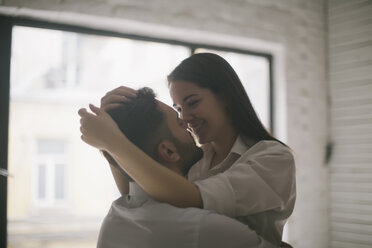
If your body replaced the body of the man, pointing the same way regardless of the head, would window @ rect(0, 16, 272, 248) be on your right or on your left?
on your left

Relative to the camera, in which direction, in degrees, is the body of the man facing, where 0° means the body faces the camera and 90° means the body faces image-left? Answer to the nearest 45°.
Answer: approximately 225°

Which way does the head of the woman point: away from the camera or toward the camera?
toward the camera

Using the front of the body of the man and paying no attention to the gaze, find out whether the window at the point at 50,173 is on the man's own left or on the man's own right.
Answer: on the man's own left
